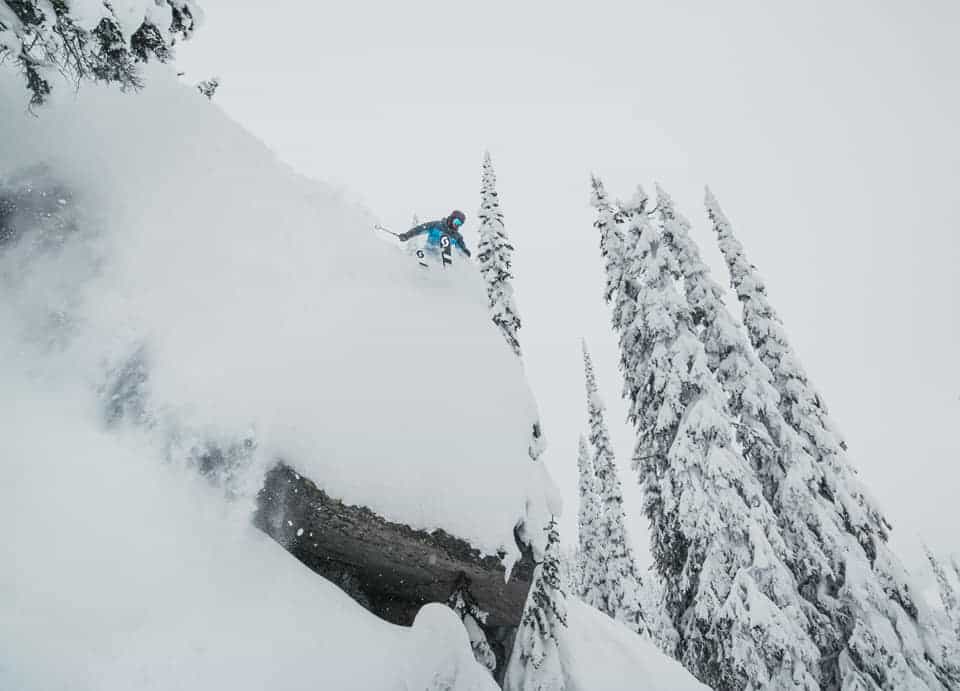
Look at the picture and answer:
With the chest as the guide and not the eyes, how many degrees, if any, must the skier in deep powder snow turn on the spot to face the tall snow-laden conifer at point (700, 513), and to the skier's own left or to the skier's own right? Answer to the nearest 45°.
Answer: approximately 45° to the skier's own left

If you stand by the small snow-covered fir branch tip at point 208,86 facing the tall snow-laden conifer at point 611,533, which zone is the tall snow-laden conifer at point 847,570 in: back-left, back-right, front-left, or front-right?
front-right

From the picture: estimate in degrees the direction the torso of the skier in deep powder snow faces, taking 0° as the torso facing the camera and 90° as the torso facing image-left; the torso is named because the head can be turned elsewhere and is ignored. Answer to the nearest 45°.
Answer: approximately 315°

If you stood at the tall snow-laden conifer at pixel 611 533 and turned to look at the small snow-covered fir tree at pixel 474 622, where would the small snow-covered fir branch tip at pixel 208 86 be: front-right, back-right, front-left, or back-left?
front-right

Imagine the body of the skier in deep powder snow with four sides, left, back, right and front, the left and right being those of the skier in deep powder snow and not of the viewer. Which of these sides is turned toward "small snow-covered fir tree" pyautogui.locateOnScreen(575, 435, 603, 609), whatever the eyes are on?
left

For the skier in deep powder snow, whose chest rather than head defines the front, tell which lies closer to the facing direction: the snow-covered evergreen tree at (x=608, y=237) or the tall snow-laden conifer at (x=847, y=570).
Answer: the tall snow-laden conifer

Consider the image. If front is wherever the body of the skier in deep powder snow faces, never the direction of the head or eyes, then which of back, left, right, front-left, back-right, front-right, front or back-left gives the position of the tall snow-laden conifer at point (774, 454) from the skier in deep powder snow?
front-left

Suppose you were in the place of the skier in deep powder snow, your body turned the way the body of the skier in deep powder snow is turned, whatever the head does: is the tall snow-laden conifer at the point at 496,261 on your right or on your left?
on your left

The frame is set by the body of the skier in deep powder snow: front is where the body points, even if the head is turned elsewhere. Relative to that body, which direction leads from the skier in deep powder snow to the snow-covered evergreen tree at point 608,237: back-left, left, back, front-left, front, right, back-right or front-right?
left

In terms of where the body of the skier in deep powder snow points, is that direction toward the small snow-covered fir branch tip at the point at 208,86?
no

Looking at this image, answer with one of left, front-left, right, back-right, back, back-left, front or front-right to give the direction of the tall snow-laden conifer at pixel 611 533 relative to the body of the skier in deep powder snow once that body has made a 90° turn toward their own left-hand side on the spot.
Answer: front
